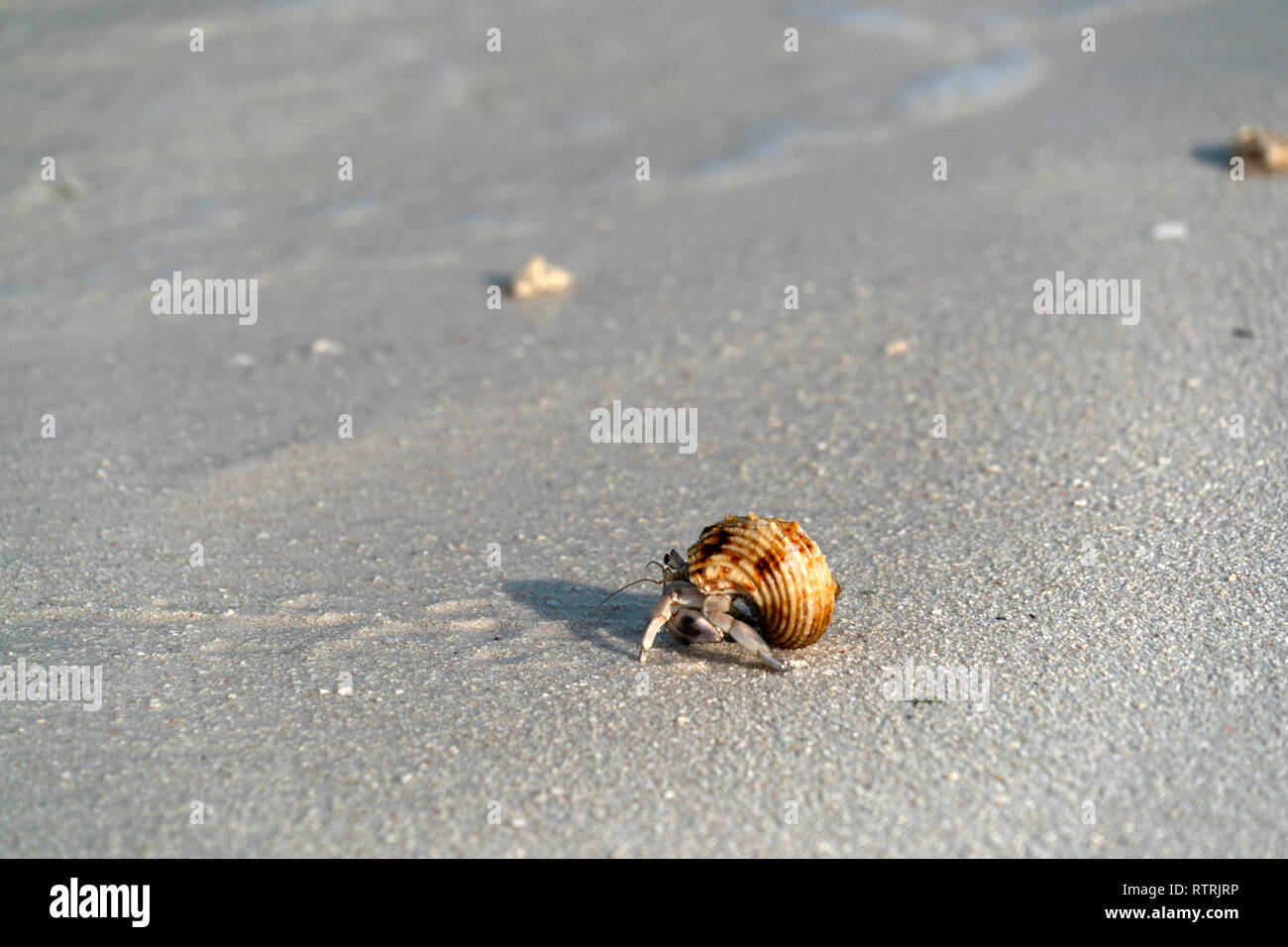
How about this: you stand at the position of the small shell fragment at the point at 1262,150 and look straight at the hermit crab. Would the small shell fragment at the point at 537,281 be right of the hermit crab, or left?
right

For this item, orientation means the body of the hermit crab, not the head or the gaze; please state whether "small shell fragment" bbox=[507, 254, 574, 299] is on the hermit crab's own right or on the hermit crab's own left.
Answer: on the hermit crab's own right

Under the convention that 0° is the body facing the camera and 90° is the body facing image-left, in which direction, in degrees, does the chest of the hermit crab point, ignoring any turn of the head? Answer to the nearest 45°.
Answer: approximately 90°

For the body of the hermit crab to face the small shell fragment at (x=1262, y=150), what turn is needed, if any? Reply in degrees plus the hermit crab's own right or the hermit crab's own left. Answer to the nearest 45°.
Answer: approximately 135° to the hermit crab's own right

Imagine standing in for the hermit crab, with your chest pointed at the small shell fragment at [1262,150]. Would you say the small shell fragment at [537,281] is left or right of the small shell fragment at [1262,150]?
left
